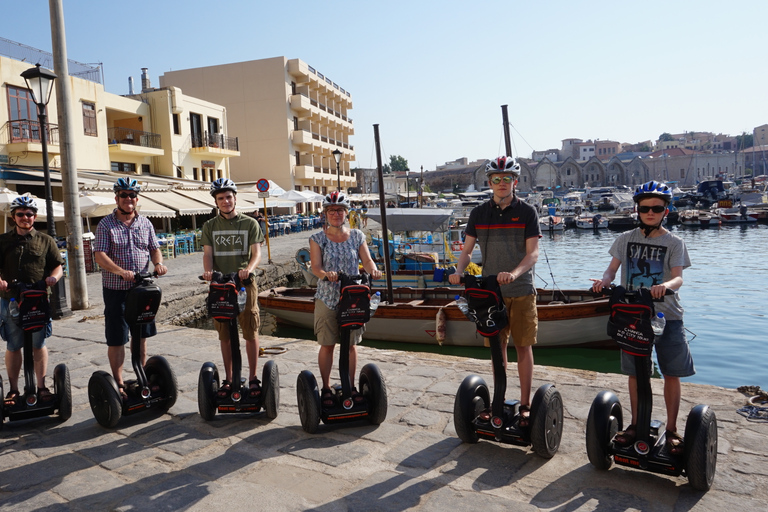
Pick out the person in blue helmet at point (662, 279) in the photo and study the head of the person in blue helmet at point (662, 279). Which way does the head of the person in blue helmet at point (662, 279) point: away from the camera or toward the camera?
toward the camera

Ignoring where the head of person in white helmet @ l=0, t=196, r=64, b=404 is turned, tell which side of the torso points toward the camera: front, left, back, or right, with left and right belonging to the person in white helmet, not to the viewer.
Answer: front

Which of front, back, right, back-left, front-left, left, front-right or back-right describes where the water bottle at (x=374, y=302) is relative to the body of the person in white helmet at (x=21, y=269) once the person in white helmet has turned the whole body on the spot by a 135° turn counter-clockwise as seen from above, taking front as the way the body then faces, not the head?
right

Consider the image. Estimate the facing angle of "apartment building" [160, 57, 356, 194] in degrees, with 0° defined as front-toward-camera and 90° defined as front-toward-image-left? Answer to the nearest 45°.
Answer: approximately 315°

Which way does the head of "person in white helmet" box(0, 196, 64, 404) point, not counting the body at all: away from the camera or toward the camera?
toward the camera

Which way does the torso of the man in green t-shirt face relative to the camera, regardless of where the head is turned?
toward the camera

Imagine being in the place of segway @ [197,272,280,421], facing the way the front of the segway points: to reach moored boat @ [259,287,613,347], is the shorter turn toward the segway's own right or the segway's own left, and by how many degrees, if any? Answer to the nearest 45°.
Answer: approximately 135° to the segway's own left

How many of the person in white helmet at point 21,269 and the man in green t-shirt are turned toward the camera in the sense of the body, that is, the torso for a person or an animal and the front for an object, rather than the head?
2

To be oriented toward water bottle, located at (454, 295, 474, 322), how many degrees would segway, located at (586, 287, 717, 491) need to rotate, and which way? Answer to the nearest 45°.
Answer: approximately 45° to its right

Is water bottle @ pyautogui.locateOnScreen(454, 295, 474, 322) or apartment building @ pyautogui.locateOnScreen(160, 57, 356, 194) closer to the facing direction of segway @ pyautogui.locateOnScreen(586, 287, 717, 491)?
the water bottle

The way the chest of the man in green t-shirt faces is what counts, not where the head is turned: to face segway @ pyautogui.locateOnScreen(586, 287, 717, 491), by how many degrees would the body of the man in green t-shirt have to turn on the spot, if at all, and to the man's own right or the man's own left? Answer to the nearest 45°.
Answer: approximately 45° to the man's own left
